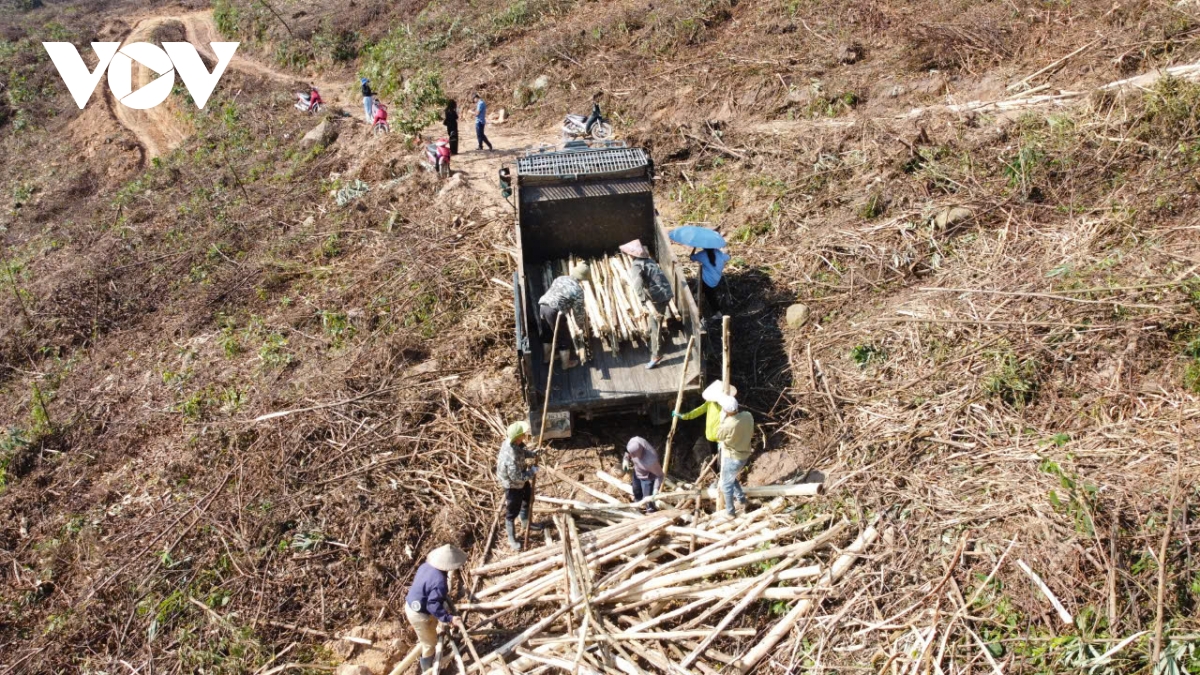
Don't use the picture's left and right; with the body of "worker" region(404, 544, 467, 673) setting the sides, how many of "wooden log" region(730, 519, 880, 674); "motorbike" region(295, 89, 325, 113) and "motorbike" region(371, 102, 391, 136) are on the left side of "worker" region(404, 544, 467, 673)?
2

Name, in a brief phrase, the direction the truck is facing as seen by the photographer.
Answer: facing away from the viewer

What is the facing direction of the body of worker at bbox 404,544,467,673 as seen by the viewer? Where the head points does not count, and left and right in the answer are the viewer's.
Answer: facing to the right of the viewer

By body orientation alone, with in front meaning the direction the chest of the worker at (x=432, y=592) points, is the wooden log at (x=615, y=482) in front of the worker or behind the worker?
in front

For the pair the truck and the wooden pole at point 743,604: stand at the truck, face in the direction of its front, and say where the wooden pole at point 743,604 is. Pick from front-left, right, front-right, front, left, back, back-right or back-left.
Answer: back

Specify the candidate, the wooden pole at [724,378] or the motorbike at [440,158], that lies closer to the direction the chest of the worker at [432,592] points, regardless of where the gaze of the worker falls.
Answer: the wooden pole

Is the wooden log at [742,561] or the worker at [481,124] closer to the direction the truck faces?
the worker

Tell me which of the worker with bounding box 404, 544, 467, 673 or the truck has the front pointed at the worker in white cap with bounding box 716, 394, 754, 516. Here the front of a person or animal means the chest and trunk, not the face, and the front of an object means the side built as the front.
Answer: the worker

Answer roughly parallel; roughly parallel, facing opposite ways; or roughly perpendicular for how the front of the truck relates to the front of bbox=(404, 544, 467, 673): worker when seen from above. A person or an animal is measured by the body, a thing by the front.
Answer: roughly perpendicular

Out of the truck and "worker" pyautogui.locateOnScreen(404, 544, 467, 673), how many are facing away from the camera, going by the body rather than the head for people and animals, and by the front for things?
1

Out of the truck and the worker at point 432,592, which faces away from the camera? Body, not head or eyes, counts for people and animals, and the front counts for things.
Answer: the truck

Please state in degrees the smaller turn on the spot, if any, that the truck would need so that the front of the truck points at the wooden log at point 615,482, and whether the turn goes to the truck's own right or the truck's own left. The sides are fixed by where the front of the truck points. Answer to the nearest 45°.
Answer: approximately 180°

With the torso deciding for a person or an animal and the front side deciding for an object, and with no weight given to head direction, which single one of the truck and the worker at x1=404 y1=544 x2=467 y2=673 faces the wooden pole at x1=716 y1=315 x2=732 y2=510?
the worker

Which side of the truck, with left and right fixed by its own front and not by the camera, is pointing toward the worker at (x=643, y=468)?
back
